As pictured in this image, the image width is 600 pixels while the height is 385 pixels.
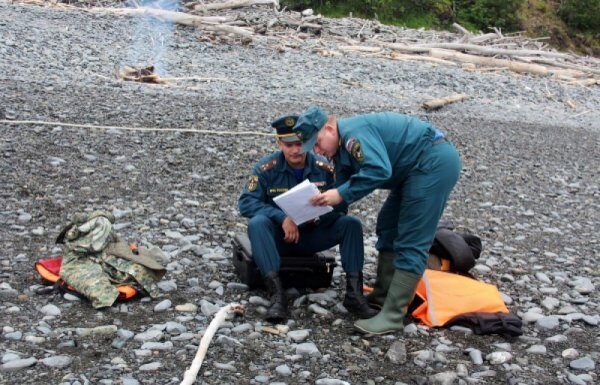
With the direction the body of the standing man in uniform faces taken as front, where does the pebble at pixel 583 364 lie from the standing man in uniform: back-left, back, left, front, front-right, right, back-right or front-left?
back

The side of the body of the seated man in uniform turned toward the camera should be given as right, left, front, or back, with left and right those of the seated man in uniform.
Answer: front

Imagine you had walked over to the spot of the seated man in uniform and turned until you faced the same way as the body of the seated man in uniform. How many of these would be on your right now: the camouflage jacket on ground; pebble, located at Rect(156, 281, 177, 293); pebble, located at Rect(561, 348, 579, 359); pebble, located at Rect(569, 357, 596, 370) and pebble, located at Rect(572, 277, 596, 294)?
2

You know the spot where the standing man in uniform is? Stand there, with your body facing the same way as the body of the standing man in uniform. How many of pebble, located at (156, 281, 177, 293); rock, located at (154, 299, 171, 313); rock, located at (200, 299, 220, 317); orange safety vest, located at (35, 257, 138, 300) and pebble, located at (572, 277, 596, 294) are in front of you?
4

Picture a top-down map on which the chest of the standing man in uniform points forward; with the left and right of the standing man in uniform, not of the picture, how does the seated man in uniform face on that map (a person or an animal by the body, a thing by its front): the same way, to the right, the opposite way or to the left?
to the left

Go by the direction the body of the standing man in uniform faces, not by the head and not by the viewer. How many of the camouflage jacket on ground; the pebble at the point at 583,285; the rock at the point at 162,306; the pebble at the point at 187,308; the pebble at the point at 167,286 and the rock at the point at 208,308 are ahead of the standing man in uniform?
5

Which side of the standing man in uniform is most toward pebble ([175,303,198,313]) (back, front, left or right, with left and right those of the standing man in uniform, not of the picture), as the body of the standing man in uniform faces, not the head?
front

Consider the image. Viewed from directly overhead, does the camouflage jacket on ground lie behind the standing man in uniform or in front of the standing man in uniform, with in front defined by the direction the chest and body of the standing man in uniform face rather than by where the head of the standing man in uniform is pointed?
in front

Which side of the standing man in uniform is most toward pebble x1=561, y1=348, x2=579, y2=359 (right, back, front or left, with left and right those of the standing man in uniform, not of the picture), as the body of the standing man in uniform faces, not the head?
back

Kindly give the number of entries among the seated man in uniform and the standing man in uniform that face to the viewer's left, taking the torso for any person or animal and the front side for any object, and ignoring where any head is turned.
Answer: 1

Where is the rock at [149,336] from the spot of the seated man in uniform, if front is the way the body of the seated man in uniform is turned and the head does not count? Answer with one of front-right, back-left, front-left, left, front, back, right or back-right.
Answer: front-right

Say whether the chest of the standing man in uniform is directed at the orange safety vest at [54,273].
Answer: yes

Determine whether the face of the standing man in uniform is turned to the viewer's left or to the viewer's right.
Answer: to the viewer's left

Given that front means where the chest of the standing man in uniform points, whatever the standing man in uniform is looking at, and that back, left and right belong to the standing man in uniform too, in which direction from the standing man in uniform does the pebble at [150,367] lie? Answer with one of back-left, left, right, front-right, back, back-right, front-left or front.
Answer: front-left

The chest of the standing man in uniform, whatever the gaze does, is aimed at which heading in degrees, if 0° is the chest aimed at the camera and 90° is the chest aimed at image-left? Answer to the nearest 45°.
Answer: approximately 90°
